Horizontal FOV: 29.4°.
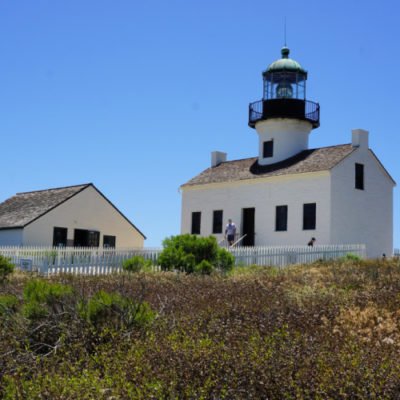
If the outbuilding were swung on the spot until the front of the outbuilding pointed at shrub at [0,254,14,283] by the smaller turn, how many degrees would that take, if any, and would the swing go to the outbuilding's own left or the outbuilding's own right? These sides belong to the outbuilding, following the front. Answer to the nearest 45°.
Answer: approximately 45° to the outbuilding's own right

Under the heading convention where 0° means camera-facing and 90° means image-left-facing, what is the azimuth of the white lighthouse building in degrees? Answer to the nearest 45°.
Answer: approximately 45°

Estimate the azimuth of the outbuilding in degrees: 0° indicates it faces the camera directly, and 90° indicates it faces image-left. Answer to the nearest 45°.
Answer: approximately 315°
